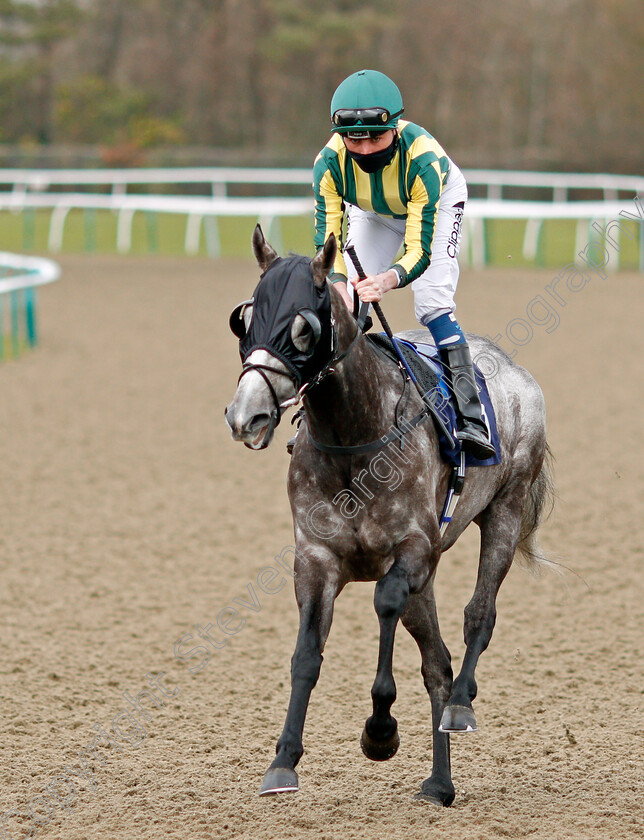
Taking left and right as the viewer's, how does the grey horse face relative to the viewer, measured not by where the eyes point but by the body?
facing the viewer and to the left of the viewer
